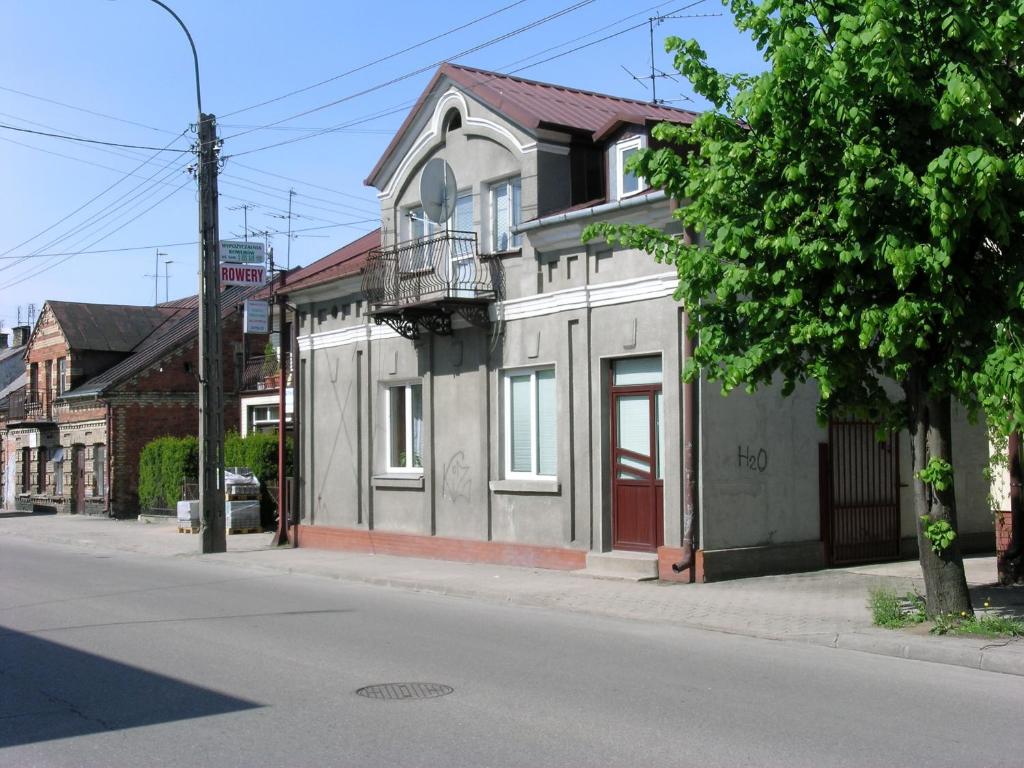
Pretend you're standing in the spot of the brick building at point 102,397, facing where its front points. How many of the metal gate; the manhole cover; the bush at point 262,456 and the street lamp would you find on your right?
0

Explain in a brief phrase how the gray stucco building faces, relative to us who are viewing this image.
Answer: facing the viewer and to the left of the viewer

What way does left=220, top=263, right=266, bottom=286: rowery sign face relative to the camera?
toward the camera

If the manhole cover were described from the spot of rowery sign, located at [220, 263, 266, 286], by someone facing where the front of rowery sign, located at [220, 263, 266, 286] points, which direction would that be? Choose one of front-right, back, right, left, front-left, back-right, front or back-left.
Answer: front

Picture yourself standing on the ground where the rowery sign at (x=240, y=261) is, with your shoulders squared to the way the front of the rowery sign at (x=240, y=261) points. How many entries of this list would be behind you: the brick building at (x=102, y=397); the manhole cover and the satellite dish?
1

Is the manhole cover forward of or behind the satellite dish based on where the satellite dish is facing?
forward

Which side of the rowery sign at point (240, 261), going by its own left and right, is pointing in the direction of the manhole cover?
front

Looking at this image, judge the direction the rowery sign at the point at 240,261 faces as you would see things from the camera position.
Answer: facing the viewer

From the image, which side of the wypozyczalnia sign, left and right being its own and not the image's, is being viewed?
front

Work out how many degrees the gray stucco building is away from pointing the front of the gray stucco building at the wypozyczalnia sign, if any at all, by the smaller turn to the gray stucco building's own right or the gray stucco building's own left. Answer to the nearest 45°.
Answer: approximately 90° to the gray stucco building's own right

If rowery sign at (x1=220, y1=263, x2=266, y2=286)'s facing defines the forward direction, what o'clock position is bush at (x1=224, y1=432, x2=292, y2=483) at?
The bush is roughly at 6 o'clock from the rowery sign.

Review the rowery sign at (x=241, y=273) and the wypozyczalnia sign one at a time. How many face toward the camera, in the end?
2

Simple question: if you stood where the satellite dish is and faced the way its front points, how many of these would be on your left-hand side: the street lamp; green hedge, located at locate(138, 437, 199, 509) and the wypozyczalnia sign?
0
